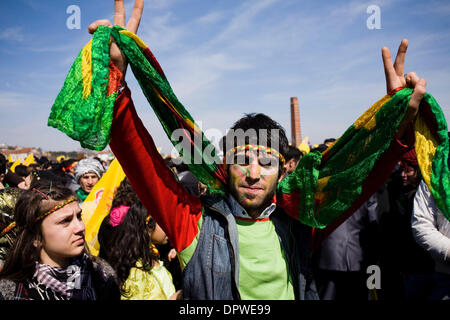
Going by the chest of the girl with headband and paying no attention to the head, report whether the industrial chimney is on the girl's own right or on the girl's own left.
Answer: on the girl's own left

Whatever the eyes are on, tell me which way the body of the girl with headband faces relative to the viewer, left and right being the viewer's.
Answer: facing the viewer and to the right of the viewer

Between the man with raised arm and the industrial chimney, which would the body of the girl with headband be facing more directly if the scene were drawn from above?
the man with raised arm

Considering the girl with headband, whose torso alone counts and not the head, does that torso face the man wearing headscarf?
no

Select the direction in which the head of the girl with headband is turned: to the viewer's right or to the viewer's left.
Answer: to the viewer's right

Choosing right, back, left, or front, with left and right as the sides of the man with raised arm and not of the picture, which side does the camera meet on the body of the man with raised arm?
front

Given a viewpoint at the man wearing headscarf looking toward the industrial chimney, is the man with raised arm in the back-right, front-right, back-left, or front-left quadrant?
back-right

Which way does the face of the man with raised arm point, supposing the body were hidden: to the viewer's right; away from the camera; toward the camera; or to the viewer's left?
toward the camera

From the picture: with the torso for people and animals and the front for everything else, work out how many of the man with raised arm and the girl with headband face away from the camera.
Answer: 0

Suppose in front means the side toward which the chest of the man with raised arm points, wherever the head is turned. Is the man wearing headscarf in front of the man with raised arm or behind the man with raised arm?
behind
